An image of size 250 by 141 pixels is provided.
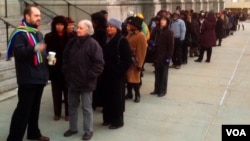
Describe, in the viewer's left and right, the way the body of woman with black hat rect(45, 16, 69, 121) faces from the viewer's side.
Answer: facing the viewer

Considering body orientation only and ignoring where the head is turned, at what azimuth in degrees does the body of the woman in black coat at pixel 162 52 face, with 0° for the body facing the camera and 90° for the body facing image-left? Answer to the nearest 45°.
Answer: approximately 45°

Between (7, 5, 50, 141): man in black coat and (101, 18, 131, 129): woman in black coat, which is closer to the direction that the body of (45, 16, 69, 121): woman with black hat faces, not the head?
the man in black coat

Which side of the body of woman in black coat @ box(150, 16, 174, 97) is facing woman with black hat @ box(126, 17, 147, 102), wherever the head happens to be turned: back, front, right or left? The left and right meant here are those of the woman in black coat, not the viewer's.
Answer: front

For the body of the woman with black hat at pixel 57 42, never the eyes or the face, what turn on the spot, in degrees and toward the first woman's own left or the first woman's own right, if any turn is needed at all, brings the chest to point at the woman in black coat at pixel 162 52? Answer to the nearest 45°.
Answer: approximately 135° to the first woman's own left

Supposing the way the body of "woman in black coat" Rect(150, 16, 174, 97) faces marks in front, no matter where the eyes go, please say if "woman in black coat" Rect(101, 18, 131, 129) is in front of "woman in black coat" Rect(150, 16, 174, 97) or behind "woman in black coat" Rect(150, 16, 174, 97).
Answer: in front

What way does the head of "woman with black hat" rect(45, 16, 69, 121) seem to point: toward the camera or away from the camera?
toward the camera

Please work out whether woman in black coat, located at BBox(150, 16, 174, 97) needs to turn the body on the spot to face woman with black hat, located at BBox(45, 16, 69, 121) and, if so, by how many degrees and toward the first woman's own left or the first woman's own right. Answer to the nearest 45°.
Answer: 0° — they already face them
